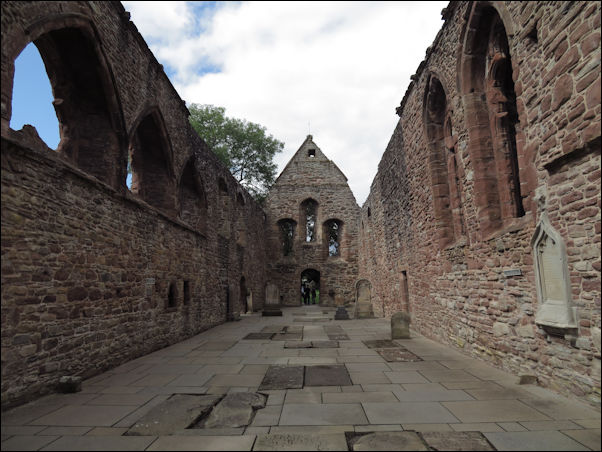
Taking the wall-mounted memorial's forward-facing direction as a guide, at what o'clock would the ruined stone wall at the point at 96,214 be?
The ruined stone wall is roughly at 1 o'clock from the wall-mounted memorial.

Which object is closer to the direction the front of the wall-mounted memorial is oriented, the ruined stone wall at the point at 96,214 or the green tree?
the ruined stone wall

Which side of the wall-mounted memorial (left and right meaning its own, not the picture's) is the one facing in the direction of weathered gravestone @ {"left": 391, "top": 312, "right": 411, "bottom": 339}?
right

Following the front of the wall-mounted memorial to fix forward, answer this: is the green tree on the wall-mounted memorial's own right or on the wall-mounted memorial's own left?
on the wall-mounted memorial's own right

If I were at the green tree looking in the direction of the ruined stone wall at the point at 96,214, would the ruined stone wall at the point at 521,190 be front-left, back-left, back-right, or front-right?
front-left

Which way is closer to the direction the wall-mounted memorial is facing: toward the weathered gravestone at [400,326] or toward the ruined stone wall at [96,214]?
the ruined stone wall

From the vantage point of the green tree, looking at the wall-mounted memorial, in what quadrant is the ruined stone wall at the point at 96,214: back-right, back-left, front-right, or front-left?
front-right
